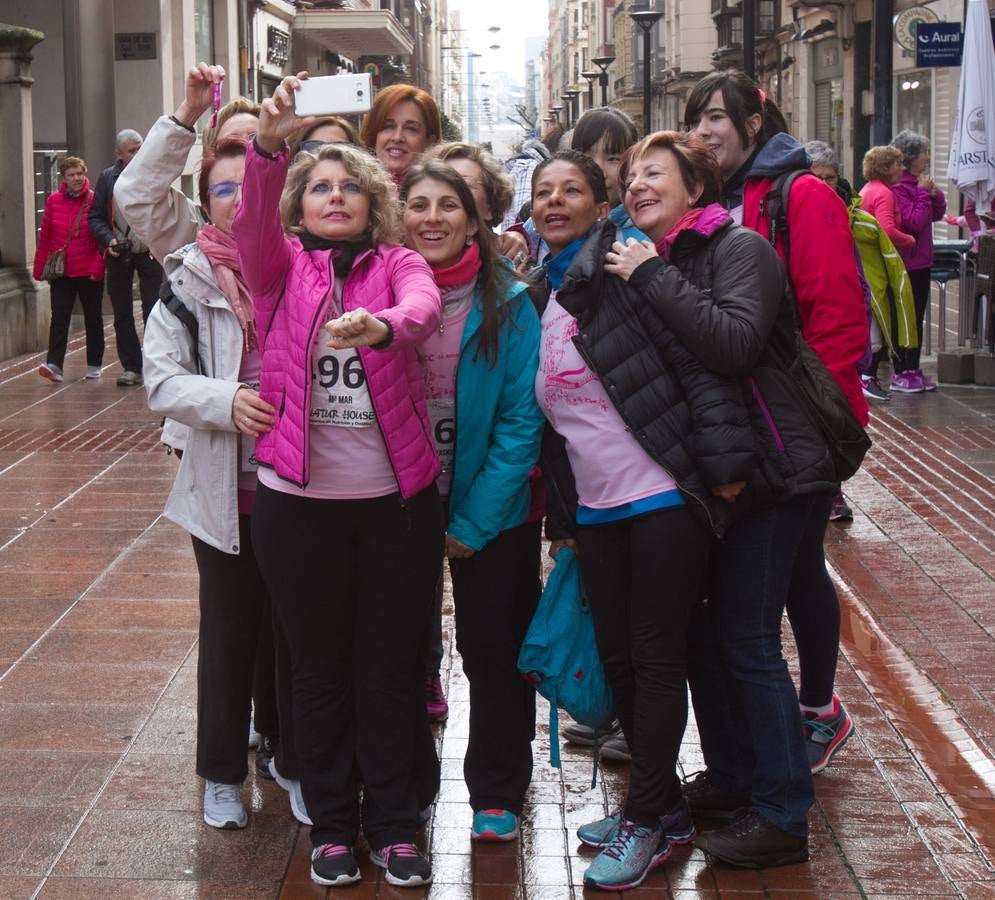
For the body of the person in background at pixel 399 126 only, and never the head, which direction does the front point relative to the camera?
toward the camera

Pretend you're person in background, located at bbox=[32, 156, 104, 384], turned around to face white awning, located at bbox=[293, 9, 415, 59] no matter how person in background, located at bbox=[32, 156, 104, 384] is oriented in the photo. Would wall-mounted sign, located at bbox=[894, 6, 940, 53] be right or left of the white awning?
right

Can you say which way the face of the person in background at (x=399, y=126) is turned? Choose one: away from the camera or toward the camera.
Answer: toward the camera

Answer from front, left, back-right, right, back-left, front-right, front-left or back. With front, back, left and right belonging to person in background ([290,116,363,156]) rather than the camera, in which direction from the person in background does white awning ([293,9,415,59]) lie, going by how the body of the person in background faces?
back

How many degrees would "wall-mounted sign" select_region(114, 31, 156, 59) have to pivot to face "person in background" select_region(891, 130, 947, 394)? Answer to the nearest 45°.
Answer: approximately 45° to its left

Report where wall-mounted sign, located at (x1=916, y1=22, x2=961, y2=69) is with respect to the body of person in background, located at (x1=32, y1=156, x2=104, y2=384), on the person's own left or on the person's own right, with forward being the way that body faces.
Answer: on the person's own left

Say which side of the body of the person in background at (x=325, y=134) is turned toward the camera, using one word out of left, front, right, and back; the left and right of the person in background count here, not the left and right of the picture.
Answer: front

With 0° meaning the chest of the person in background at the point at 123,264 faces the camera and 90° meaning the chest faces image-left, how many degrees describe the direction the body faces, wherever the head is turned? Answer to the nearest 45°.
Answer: approximately 315°

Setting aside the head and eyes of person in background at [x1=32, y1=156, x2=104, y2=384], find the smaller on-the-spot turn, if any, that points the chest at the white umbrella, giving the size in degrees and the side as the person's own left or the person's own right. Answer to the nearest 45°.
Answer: approximately 90° to the person's own left

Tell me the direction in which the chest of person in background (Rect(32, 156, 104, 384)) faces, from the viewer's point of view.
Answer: toward the camera
